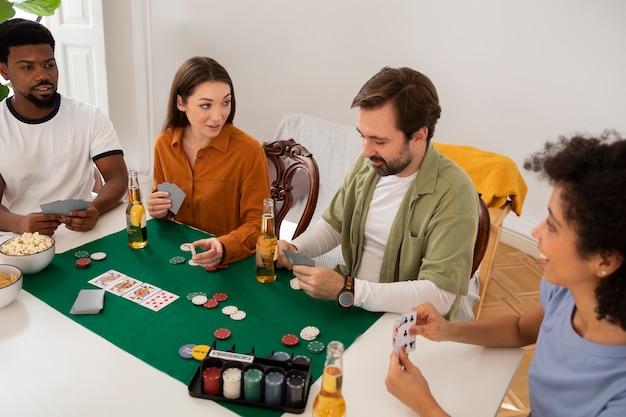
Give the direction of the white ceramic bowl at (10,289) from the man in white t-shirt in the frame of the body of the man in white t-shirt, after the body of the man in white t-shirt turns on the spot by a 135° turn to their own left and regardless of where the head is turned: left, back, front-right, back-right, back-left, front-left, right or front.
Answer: back-right

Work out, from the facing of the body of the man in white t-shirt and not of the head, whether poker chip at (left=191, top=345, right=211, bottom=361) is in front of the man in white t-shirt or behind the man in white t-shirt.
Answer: in front

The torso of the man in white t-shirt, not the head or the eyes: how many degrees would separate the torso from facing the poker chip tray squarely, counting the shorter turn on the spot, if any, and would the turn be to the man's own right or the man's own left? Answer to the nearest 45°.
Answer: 0° — they already face it

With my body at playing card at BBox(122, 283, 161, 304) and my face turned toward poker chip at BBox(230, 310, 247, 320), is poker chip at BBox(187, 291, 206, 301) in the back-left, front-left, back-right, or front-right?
front-left

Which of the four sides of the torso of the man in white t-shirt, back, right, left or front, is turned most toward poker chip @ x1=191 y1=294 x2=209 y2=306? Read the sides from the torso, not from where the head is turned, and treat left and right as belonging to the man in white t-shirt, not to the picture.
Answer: front

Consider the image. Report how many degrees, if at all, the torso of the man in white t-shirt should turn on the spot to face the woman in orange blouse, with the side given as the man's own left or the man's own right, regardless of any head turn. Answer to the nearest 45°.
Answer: approximately 45° to the man's own left

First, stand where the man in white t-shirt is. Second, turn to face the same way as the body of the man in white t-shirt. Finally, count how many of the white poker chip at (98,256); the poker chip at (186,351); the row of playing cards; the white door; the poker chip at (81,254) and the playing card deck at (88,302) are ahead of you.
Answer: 5

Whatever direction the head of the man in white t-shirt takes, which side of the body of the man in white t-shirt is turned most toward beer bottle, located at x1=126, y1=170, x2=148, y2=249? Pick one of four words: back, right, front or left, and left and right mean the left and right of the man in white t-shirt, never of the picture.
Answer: front

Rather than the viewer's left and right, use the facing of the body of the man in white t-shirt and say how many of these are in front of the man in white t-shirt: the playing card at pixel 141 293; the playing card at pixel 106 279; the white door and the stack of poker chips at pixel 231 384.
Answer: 3

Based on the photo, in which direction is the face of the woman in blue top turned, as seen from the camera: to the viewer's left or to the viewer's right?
to the viewer's left

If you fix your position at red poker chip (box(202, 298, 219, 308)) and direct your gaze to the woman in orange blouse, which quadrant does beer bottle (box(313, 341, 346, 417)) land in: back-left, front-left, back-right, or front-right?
back-right

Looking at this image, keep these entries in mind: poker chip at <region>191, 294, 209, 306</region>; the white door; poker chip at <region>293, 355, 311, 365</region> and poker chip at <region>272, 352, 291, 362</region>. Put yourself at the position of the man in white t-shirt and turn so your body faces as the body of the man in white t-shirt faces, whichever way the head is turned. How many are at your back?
1

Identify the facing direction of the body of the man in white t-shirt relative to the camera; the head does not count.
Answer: toward the camera

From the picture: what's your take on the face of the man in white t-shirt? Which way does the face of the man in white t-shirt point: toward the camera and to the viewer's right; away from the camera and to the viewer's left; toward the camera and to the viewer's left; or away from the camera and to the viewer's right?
toward the camera and to the viewer's right

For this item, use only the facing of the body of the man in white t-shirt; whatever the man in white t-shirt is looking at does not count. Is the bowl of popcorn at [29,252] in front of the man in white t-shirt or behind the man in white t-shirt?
in front
